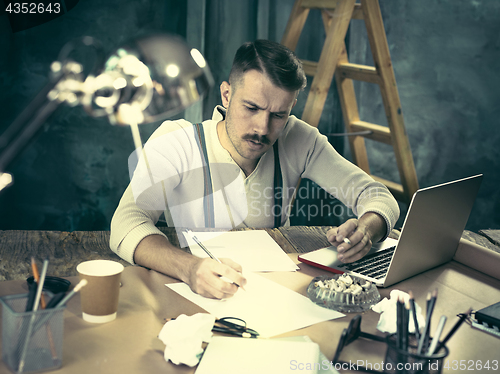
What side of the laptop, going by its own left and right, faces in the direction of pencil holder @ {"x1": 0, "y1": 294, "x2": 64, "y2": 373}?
left

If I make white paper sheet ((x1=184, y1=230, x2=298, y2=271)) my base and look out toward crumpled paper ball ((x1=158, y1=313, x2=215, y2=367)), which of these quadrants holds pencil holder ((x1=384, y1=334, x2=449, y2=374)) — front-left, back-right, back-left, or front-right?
front-left

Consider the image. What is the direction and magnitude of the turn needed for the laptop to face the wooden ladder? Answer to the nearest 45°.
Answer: approximately 45° to its right

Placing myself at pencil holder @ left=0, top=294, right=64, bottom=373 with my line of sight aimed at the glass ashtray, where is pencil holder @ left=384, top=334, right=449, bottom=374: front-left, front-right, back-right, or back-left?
front-right

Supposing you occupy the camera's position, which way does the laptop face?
facing away from the viewer and to the left of the viewer
